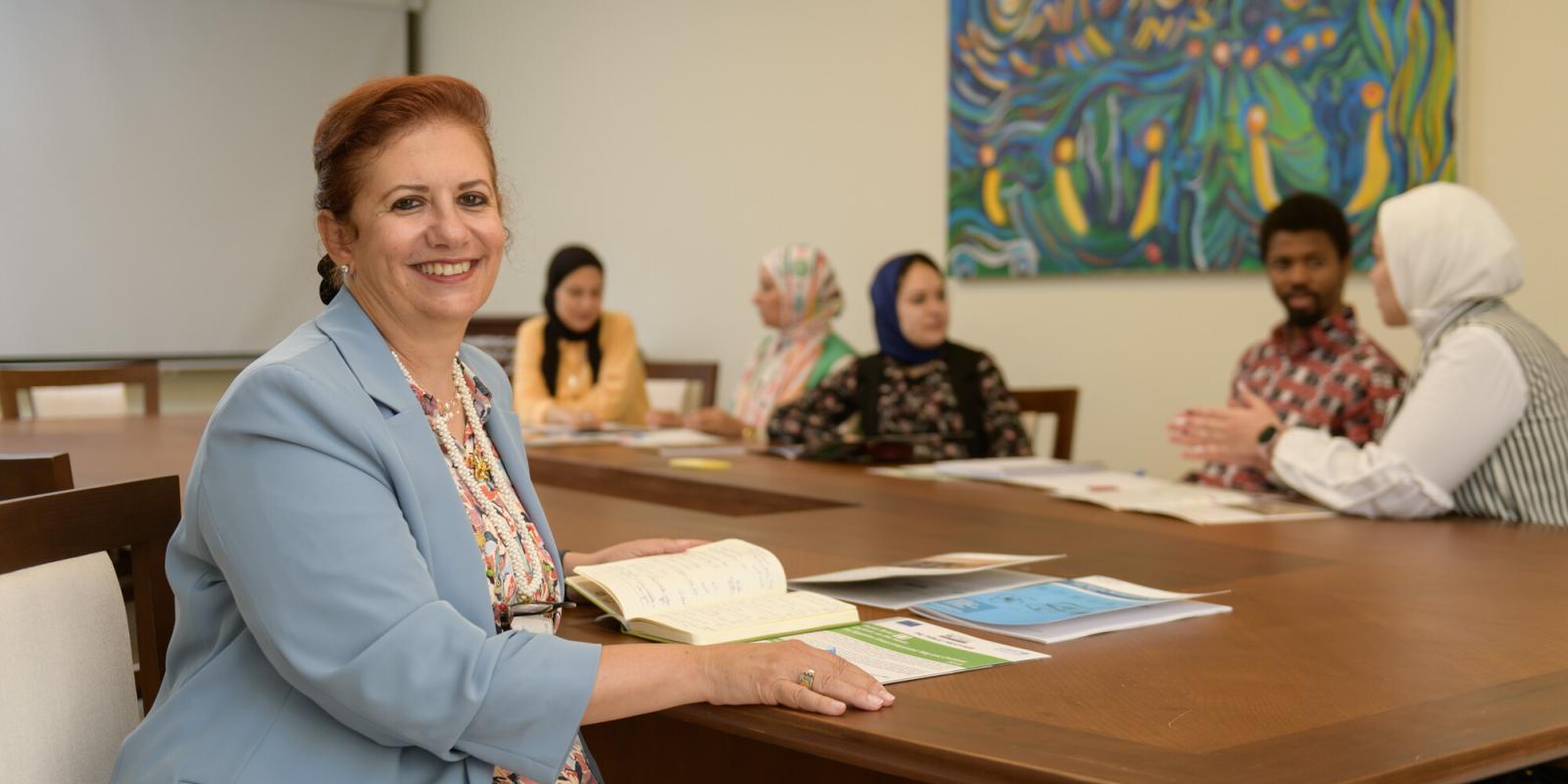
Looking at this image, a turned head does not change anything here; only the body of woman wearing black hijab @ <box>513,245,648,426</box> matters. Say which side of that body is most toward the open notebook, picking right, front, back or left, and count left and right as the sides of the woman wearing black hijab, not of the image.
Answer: front

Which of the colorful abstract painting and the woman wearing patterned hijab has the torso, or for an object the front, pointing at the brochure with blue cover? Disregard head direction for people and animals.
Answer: the colorful abstract painting

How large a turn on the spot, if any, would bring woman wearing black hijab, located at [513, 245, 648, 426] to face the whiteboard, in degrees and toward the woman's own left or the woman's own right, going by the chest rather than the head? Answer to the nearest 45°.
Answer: approximately 135° to the woman's own right

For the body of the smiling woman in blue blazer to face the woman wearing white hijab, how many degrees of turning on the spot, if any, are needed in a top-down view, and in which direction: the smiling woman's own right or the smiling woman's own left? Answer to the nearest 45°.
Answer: approximately 90° to the smiling woman's own left

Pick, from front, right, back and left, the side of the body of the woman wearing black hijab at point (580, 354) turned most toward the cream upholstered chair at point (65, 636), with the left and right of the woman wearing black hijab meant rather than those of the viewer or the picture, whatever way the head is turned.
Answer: front

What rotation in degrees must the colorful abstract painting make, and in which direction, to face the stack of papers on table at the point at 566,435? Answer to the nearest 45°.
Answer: approximately 45° to its right

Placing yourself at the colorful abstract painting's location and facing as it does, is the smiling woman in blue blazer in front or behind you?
in front

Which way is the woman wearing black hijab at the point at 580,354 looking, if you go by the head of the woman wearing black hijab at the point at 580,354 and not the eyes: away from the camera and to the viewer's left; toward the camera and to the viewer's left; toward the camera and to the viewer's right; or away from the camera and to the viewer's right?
toward the camera and to the viewer's right
